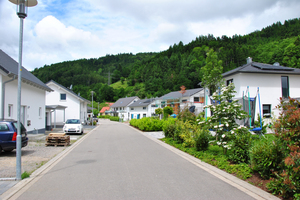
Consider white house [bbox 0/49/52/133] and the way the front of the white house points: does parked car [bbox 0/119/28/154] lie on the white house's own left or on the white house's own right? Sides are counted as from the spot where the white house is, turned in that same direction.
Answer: on the white house's own right

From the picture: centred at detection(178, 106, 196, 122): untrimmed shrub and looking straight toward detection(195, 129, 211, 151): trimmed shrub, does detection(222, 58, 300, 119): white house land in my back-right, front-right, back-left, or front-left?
back-left

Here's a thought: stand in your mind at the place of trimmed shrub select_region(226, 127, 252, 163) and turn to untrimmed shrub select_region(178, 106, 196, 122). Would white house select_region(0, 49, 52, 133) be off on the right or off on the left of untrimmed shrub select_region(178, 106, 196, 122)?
left

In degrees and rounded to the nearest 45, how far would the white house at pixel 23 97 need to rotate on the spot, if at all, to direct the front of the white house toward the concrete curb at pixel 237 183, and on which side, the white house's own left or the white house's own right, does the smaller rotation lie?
approximately 45° to the white house's own right

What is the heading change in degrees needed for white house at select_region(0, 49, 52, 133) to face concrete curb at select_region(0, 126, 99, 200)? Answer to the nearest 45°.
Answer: approximately 45° to its right

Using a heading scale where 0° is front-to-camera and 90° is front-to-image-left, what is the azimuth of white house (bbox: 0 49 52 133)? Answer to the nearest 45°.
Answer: approximately 315°

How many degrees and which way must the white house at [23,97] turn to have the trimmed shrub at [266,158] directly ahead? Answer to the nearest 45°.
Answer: approximately 45° to its right

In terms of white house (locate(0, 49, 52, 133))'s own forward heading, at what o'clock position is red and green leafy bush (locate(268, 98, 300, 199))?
The red and green leafy bush is roughly at 1 o'clock from the white house.

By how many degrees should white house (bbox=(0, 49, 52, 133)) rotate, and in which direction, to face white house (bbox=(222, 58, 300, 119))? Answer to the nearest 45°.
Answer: approximately 45° to its left
